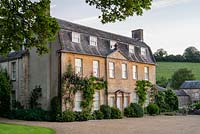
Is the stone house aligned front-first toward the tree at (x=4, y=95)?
no

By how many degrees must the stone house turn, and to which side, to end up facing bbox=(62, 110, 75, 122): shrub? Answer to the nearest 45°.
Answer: approximately 45° to its right

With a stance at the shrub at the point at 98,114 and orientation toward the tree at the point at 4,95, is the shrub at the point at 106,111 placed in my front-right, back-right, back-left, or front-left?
back-right

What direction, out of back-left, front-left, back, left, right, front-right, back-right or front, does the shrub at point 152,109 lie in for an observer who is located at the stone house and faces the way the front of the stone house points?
left

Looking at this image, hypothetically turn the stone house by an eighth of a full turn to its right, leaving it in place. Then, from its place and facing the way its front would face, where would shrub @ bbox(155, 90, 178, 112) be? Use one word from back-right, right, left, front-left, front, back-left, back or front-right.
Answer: back-left

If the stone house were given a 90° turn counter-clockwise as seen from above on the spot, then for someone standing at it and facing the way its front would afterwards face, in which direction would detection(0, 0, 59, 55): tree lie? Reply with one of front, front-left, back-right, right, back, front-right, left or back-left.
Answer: back-right

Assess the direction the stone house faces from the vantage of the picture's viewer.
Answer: facing the viewer and to the right of the viewer
